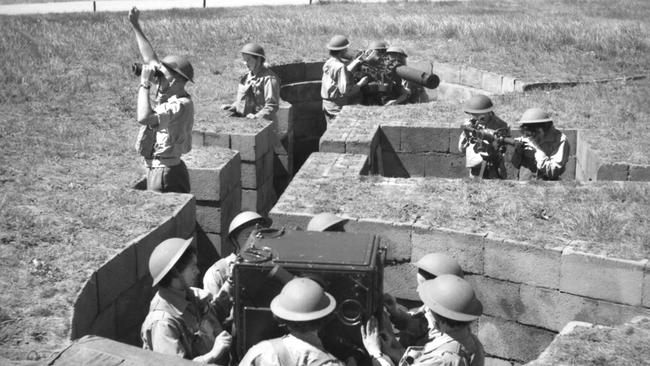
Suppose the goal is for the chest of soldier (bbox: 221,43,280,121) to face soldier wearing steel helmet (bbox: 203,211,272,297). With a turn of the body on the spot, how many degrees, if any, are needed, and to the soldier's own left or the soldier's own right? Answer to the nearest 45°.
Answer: approximately 45° to the soldier's own left

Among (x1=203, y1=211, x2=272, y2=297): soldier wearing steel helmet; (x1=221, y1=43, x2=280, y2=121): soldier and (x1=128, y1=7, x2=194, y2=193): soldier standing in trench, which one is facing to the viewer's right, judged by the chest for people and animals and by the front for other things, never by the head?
the soldier wearing steel helmet

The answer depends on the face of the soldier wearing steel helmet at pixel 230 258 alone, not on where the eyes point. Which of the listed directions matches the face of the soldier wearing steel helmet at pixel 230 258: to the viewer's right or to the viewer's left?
to the viewer's right

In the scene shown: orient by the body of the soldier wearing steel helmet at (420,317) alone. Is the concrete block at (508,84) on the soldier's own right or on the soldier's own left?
on the soldier's own right

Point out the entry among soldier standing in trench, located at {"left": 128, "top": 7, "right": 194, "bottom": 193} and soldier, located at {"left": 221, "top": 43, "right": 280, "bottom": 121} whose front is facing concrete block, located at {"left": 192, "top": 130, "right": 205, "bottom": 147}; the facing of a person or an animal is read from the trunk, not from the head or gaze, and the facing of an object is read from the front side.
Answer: the soldier

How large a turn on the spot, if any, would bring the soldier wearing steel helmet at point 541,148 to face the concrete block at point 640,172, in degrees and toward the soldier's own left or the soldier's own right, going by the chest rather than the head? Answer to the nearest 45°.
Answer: approximately 135° to the soldier's own left

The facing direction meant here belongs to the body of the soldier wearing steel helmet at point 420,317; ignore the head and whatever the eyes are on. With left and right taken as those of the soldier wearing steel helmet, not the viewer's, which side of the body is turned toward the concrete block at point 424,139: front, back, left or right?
right

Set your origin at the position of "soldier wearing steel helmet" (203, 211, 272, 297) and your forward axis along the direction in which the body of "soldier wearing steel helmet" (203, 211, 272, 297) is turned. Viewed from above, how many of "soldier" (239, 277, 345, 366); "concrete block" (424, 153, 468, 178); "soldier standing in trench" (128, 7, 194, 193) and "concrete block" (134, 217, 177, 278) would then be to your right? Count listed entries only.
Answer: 1

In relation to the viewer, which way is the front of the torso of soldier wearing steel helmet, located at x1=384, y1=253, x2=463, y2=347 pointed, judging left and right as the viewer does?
facing to the left of the viewer

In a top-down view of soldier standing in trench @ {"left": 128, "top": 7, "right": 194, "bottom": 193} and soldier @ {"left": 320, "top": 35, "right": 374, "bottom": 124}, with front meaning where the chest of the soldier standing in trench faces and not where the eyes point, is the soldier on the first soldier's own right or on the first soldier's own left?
on the first soldier's own right

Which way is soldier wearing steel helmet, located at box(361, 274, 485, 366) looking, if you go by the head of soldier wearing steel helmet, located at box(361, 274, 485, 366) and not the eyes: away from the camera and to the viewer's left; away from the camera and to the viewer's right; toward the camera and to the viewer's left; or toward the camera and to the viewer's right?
away from the camera and to the viewer's left

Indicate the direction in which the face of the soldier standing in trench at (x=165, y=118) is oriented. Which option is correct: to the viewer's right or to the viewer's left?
to the viewer's left
